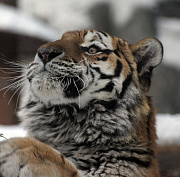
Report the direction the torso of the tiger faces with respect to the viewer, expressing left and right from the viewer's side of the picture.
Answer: facing the viewer and to the left of the viewer
